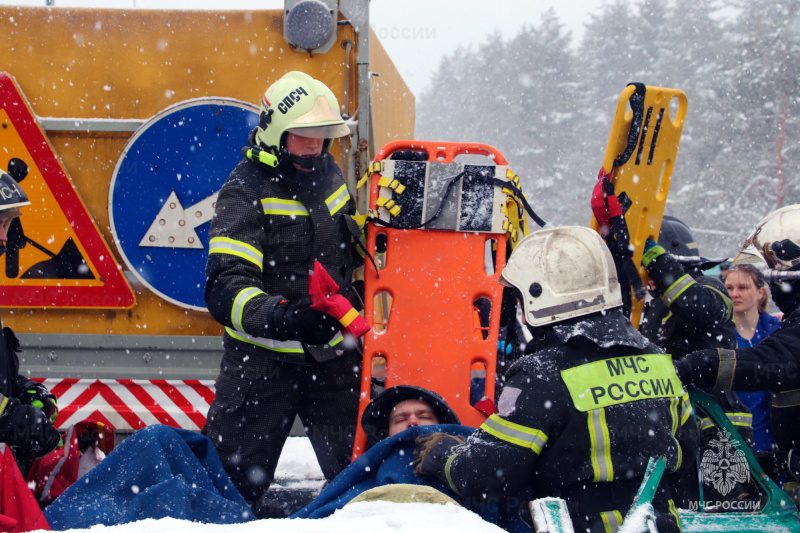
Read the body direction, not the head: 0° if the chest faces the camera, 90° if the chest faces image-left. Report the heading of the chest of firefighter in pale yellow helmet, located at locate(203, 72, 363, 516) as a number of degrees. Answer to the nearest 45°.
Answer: approximately 315°

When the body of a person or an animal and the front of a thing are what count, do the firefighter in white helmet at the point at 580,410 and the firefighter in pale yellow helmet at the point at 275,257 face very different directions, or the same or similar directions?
very different directions

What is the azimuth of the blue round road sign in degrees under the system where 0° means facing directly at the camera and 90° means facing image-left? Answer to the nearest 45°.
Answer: approximately 0°

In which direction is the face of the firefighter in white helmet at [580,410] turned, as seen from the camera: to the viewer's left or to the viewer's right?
to the viewer's left

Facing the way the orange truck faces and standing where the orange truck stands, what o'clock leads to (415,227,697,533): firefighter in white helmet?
The firefighter in white helmet is roughly at 5 o'clock from the orange truck.

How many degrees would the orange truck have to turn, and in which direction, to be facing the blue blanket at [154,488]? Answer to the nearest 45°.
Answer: approximately 180°

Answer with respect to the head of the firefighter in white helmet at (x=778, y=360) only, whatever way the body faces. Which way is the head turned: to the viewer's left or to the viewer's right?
to the viewer's left

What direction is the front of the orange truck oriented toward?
away from the camera

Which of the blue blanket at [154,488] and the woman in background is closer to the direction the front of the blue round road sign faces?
the blue blanket
